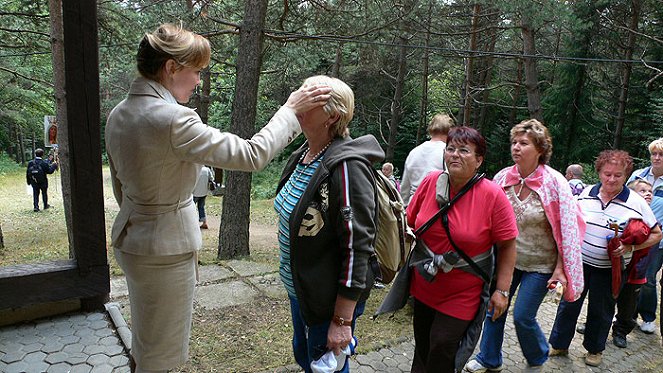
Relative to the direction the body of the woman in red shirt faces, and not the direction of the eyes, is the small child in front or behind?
behind

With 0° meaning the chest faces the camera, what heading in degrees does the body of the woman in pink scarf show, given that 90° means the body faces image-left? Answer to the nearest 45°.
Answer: approximately 45°

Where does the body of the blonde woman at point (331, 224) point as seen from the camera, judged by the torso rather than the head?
to the viewer's left

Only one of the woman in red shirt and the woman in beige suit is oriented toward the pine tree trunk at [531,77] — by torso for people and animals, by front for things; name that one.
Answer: the woman in beige suit

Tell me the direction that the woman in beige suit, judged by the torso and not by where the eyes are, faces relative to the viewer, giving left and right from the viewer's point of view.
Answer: facing away from the viewer and to the right of the viewer

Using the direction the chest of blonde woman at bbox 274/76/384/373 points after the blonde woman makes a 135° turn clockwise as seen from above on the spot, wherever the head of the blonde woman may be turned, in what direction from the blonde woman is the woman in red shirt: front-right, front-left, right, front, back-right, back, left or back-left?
front

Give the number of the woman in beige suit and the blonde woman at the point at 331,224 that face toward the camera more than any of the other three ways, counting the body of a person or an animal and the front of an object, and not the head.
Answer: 0

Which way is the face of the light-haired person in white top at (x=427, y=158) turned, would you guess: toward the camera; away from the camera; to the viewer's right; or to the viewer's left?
away from the camera

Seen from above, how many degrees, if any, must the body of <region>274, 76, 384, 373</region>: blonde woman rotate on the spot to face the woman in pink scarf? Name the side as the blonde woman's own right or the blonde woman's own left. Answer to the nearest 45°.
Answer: approximately 135° to the blonde woman's own right

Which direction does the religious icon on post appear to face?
toward the camera

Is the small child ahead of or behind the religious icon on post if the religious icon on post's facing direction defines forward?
ahead

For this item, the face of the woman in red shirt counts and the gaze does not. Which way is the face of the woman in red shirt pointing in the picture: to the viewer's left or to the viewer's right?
to the viewer's left

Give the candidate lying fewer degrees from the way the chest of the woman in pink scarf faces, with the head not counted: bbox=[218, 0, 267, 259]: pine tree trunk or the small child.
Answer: the pine tree trunk

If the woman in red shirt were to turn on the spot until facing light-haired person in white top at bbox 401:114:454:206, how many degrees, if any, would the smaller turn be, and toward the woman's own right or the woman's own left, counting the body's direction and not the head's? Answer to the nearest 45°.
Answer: approximately 135° to the woman's own right

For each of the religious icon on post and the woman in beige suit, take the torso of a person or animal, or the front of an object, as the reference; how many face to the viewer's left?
0

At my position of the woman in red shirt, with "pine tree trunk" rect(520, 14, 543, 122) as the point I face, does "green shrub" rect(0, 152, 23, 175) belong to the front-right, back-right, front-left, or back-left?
front-left

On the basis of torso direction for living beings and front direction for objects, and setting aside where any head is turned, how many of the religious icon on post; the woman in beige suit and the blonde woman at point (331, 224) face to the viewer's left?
1

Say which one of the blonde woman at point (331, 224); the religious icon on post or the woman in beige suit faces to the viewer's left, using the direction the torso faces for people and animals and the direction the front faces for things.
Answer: the blonde woman
